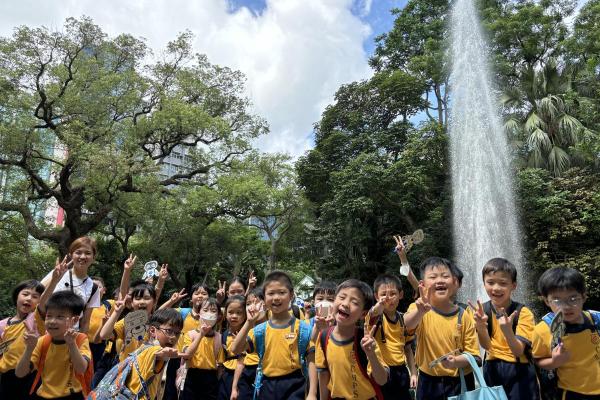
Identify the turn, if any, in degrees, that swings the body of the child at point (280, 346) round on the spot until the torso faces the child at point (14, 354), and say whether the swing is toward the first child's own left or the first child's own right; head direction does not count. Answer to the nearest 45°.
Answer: approximately 90° to the first child's own right

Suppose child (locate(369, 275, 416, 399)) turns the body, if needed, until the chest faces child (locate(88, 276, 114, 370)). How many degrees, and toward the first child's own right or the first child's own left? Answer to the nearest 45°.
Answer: approximately 90° to the first child's own right

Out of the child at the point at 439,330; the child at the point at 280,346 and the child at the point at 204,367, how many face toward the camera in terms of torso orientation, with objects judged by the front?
3

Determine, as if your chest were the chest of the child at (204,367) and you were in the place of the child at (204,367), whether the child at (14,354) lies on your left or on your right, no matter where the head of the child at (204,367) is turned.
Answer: on your right

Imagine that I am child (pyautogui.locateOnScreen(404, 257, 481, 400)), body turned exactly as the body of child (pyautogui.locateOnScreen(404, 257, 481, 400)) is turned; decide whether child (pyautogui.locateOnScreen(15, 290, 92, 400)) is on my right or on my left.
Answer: on my right

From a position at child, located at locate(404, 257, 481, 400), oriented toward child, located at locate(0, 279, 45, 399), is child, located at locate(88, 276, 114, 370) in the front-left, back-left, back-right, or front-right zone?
front-right

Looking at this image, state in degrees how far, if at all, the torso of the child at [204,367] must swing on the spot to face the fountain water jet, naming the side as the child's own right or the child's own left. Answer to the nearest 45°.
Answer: approximately 135° to the child's own left

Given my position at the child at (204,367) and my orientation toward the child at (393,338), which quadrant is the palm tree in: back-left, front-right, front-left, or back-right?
front-left

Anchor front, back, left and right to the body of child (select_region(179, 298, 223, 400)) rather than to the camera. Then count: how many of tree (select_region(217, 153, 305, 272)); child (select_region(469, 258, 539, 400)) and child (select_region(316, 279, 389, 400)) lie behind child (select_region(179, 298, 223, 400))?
1

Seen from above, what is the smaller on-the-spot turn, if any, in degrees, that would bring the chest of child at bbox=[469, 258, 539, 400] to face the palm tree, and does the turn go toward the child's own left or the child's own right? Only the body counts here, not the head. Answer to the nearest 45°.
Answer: approximately 180°

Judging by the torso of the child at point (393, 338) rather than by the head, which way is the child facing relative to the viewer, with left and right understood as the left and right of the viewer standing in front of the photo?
facing the viewer
